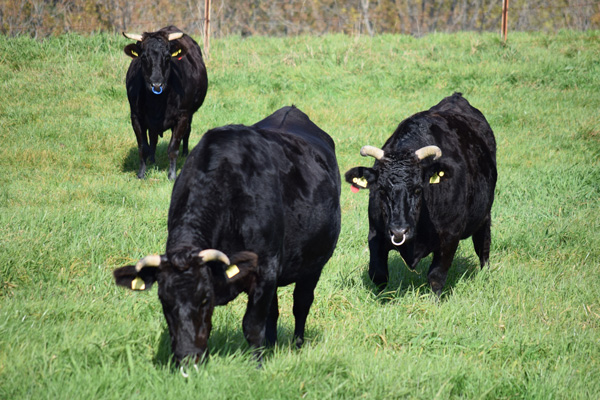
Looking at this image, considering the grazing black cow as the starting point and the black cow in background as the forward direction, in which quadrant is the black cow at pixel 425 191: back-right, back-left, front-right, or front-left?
front-right

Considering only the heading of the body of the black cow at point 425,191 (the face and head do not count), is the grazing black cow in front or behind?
in front

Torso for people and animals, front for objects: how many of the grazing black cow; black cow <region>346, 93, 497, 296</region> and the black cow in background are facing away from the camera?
0

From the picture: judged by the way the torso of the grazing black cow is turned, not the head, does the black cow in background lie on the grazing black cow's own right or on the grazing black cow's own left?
on the grazing black cow's own right

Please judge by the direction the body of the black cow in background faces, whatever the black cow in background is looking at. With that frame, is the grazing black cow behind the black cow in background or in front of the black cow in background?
in front

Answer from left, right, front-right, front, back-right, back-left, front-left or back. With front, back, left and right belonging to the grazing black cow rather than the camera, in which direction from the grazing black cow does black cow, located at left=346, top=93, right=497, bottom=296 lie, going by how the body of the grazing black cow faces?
back

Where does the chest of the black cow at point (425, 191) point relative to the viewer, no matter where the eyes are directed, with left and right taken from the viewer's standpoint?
facing the viewer and to the left of the viewer

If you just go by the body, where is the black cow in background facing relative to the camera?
toward the camera

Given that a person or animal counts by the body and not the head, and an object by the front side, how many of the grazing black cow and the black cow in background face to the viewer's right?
0

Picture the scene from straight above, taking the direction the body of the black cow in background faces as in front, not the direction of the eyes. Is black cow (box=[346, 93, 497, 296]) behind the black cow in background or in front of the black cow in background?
in front

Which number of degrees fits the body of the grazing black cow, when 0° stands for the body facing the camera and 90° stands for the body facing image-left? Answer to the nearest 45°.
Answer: approximately 45°

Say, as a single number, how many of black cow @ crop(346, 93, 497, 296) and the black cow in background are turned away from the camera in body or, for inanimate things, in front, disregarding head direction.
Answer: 0

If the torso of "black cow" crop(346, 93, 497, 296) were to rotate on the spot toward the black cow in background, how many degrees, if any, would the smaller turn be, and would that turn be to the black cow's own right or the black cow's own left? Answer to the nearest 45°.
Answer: approximately 90° to the black cow's own right
